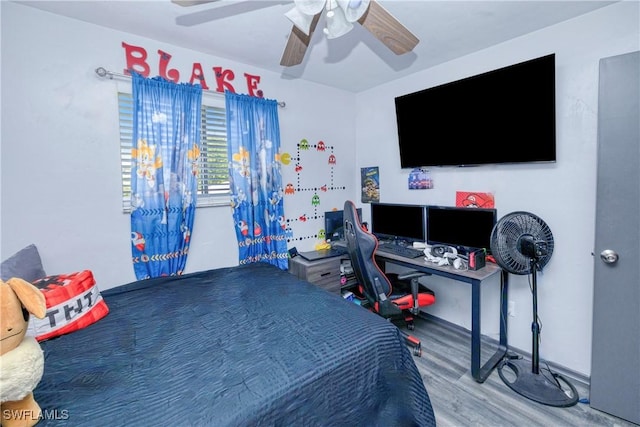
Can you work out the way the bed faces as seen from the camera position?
facing away from the viewer and to the right of the viewer

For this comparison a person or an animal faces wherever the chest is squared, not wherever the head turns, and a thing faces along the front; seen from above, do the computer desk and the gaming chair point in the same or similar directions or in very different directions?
very different directions

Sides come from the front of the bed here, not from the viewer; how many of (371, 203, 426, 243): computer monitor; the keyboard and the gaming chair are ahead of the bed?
3

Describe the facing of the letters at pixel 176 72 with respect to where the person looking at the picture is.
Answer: facing the viewer and to the right of the viewer

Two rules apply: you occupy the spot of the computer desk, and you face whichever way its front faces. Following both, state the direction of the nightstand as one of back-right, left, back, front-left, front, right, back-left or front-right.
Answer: front-right

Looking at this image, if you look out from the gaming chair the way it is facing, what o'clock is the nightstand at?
The nightstand is roughly at 9 o'clock from the gaming chair.

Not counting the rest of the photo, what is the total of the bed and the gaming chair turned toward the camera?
0

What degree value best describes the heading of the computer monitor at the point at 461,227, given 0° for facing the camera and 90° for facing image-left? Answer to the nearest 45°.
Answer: approximately 45°

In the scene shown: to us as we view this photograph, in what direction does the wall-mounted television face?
facing the viewer and to the left of the viewer

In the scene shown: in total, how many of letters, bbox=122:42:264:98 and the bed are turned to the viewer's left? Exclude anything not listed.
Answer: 0

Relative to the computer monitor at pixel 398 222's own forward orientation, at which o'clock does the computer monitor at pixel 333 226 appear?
the computer monitor at pixel 333 226 is roughly at 2 o'clock from the computer monitor at pixel 398 222.

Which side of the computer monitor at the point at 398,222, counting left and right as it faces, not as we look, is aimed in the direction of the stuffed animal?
front
